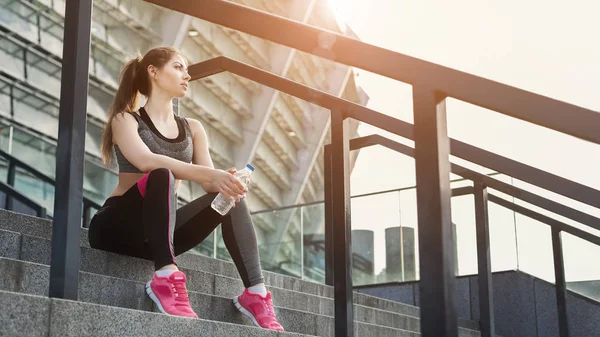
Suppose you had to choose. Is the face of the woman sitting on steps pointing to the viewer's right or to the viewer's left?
to the viewer's right

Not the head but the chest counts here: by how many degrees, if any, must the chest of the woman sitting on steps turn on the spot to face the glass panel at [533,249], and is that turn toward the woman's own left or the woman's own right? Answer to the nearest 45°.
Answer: approximately 90° to the woman's own left

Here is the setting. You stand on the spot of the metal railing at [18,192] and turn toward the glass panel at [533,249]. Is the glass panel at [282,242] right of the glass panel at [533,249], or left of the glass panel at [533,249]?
left

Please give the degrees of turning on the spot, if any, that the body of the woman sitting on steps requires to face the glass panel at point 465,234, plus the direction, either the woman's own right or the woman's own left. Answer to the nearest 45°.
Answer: approximately 90° to the woman's own left

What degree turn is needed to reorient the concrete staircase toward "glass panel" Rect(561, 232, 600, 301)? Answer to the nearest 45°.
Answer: approximately 90° to its left

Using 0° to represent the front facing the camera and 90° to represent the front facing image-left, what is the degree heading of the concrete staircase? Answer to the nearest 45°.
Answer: approximately 315°

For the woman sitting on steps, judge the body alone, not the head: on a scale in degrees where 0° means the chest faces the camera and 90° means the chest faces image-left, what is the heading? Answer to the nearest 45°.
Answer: approximately 315°
